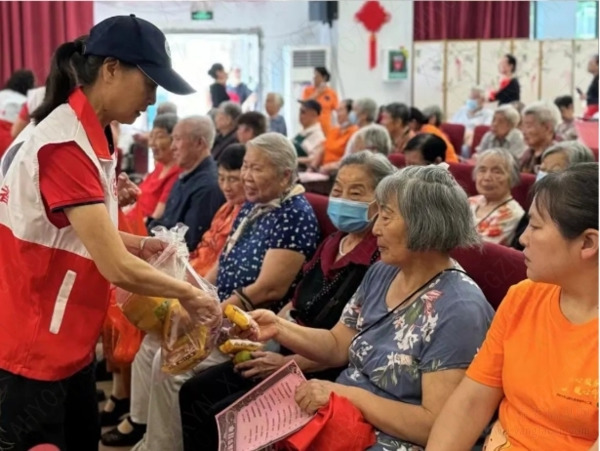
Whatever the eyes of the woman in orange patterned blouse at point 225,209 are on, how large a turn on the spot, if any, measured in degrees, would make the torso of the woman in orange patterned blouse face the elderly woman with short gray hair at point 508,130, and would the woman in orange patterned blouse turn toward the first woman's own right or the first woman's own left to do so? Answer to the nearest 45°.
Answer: approximately 180°

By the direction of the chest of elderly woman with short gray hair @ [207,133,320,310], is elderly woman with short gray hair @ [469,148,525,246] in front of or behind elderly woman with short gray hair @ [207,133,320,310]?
behind

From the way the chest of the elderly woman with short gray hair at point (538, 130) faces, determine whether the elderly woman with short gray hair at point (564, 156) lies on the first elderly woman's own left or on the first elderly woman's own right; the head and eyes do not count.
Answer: on the first elderly woman's own left

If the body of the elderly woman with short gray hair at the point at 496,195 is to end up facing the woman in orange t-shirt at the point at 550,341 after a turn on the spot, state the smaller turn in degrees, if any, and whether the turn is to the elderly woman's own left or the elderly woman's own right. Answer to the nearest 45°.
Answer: approximately 45° to the elderly woman's own left

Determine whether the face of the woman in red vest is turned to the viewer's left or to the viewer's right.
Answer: to the viewer's right

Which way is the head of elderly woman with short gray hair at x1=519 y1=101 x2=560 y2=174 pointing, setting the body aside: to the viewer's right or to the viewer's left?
to the viewer's left

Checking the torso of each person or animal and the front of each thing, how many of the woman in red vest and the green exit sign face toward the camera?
1

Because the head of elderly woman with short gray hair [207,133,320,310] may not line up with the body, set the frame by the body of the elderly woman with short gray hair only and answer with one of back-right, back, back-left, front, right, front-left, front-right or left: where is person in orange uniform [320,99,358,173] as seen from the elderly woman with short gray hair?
back-right

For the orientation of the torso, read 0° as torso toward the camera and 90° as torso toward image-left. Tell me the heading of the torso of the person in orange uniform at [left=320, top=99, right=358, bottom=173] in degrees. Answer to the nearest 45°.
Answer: approximately 45°
